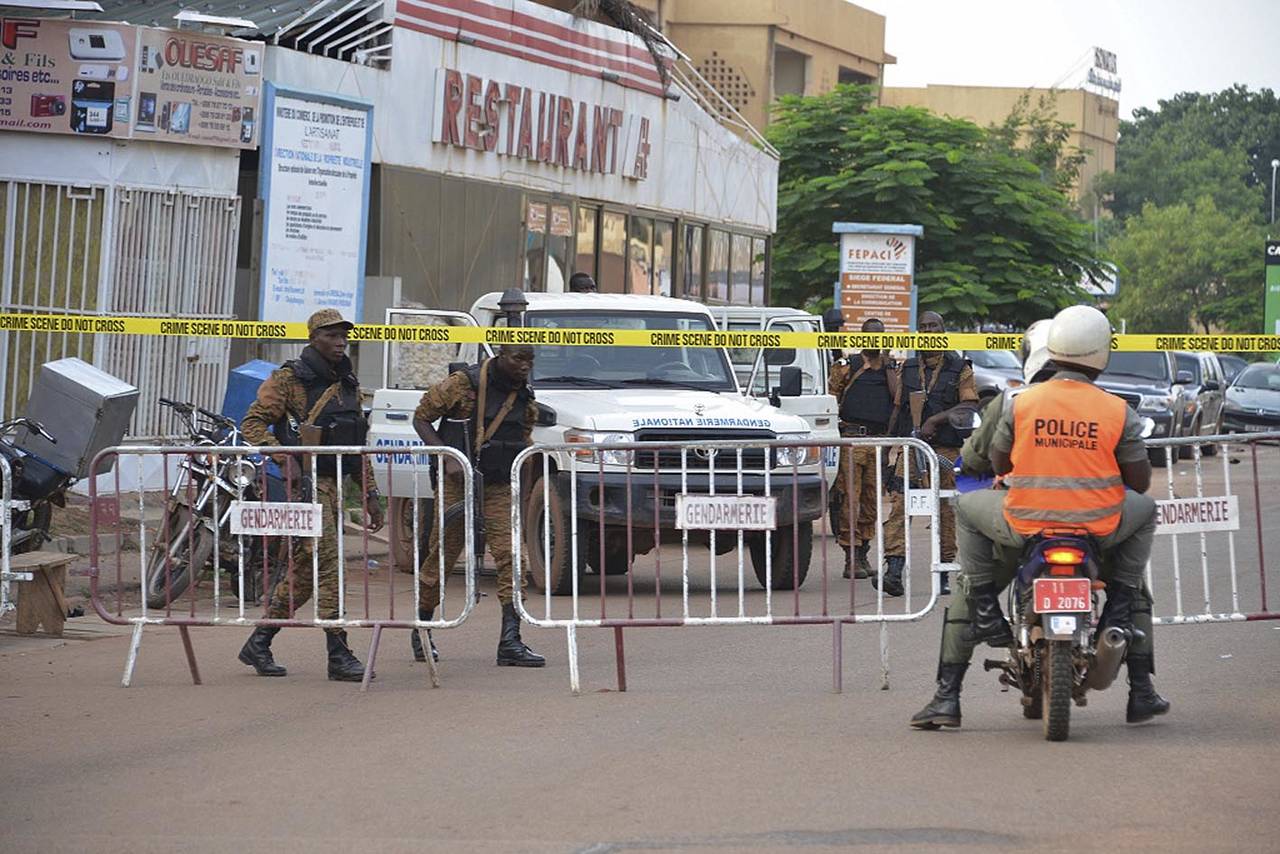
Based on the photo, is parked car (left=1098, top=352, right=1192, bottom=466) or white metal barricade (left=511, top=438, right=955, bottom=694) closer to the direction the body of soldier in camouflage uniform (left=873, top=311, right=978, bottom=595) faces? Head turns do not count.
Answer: the white metal barricade

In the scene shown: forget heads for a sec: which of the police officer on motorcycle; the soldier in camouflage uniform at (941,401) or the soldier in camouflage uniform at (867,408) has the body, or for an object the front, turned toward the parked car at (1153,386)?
the police officer on motorcycle

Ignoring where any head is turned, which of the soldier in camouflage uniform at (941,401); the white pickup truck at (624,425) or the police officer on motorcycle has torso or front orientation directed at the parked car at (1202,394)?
the police officer on motorcycle

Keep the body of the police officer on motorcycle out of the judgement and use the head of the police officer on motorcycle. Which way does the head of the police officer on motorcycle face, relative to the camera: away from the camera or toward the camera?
away from the camera

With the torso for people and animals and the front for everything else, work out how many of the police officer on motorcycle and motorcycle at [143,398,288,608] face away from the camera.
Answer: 1

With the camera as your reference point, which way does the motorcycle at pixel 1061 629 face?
facing away from the viewer

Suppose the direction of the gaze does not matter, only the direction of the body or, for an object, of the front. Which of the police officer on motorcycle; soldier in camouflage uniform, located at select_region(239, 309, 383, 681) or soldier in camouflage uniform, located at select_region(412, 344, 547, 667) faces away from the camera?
the police officer on motorcycle

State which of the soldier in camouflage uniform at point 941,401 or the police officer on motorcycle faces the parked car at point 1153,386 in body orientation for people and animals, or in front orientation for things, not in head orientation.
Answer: the police officer on motorcycle

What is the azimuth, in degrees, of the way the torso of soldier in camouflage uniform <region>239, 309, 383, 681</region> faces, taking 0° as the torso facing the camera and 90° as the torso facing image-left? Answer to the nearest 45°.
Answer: approximately 315°

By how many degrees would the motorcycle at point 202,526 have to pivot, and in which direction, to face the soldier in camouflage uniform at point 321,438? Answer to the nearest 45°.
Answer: approximately 45° to its left

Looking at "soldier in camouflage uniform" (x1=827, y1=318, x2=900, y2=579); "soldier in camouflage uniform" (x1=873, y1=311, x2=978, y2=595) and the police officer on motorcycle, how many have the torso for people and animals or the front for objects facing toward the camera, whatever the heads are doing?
2

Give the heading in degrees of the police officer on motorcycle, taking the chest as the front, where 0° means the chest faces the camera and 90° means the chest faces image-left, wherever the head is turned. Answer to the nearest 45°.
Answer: approximately 180°
